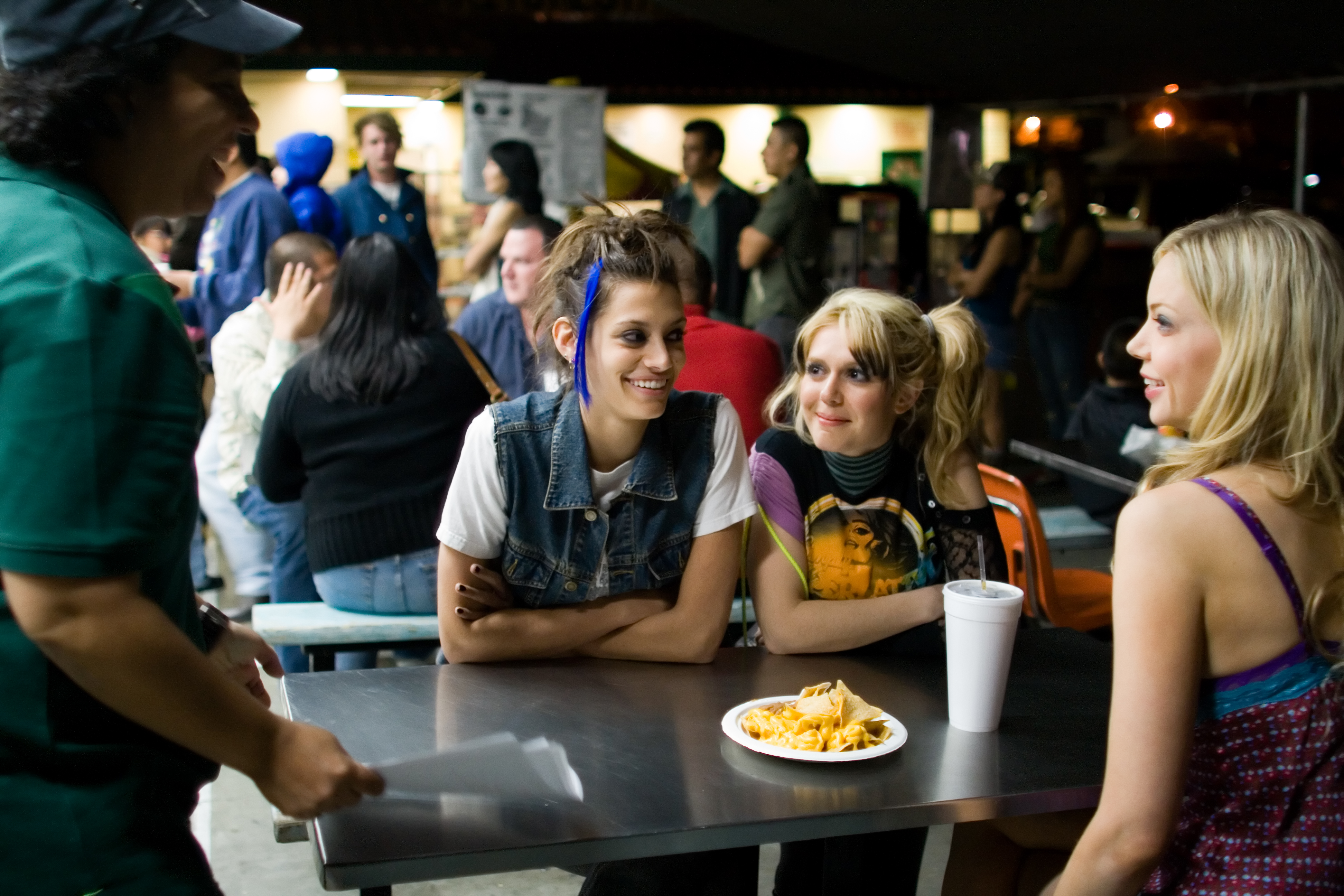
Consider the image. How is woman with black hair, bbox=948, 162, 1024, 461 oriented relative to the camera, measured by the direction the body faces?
to the viewer's left

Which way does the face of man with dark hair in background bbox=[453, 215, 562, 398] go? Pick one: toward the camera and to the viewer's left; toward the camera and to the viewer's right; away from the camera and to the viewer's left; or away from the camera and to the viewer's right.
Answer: toward the camera and to the viewer's left

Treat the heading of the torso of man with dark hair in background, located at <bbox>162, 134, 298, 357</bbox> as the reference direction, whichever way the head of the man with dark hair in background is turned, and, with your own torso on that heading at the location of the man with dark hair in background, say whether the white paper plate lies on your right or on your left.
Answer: on your left

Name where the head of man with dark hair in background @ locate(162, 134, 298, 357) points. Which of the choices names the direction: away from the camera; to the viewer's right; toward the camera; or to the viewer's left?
to the viewer's left

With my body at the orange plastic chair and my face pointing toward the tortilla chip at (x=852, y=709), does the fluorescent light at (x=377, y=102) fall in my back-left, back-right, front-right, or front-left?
back-right

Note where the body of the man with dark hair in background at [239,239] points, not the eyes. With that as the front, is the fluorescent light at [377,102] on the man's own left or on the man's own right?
on the man's own right

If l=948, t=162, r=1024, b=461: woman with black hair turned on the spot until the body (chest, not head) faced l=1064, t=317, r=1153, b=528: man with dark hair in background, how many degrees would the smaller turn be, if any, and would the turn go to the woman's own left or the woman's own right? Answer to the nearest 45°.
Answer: approximately 90° to the woman's own left

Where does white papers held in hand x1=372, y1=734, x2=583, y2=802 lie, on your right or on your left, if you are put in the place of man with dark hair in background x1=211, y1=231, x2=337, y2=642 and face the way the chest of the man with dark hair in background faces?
on your right

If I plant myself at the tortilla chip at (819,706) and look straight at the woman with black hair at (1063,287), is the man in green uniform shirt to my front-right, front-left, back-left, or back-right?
back-left

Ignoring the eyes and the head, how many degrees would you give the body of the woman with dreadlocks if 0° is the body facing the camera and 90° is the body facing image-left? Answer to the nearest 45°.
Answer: approximately 0°

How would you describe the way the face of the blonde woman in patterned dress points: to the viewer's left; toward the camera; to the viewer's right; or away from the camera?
to the viewer's left

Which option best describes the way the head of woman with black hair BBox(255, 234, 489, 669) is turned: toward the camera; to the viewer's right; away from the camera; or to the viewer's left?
away from the camera

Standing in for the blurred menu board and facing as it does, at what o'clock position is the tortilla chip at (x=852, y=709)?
The tortilla chip is roughly at 12 o'clock from the blurred menu board.

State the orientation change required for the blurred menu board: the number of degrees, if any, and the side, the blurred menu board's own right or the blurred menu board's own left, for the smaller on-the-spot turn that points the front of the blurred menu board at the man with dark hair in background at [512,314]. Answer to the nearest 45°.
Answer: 0° — it already faces them

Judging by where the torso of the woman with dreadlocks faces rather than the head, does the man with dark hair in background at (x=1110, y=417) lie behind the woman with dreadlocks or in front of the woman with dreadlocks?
behind
